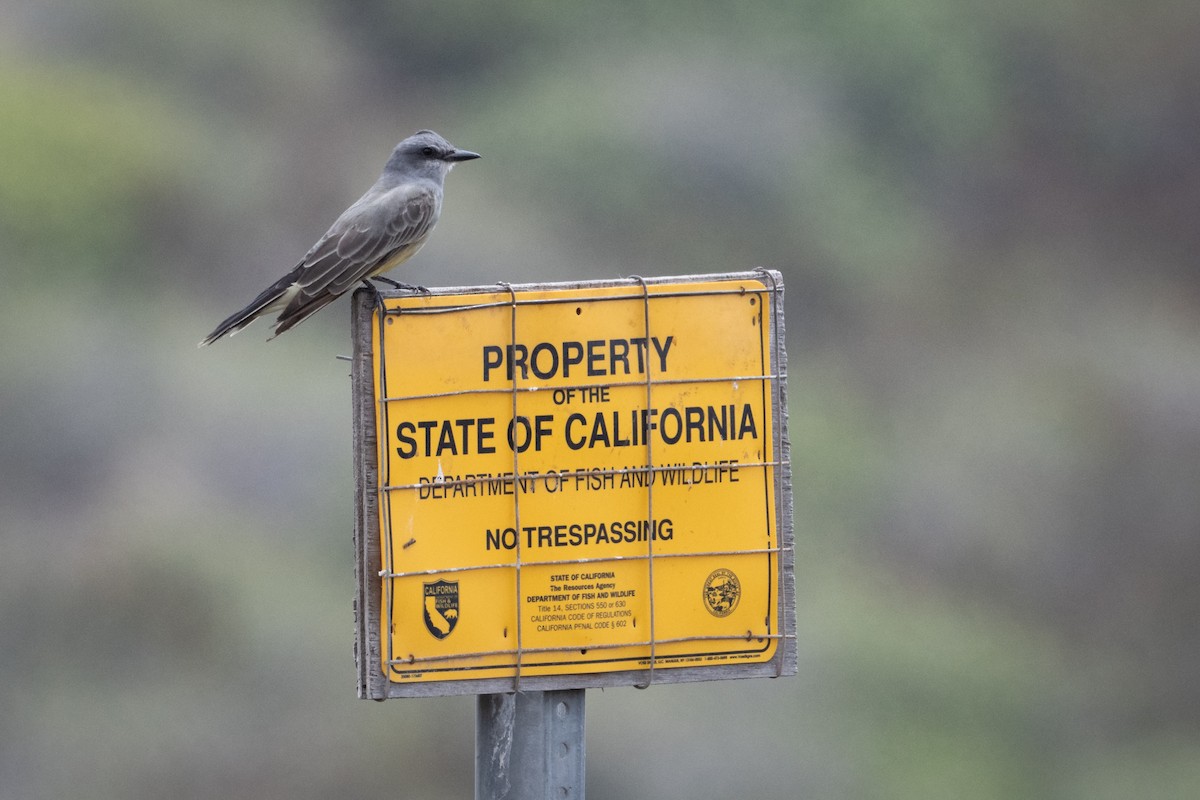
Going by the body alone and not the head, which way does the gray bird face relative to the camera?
to the viewer's right
